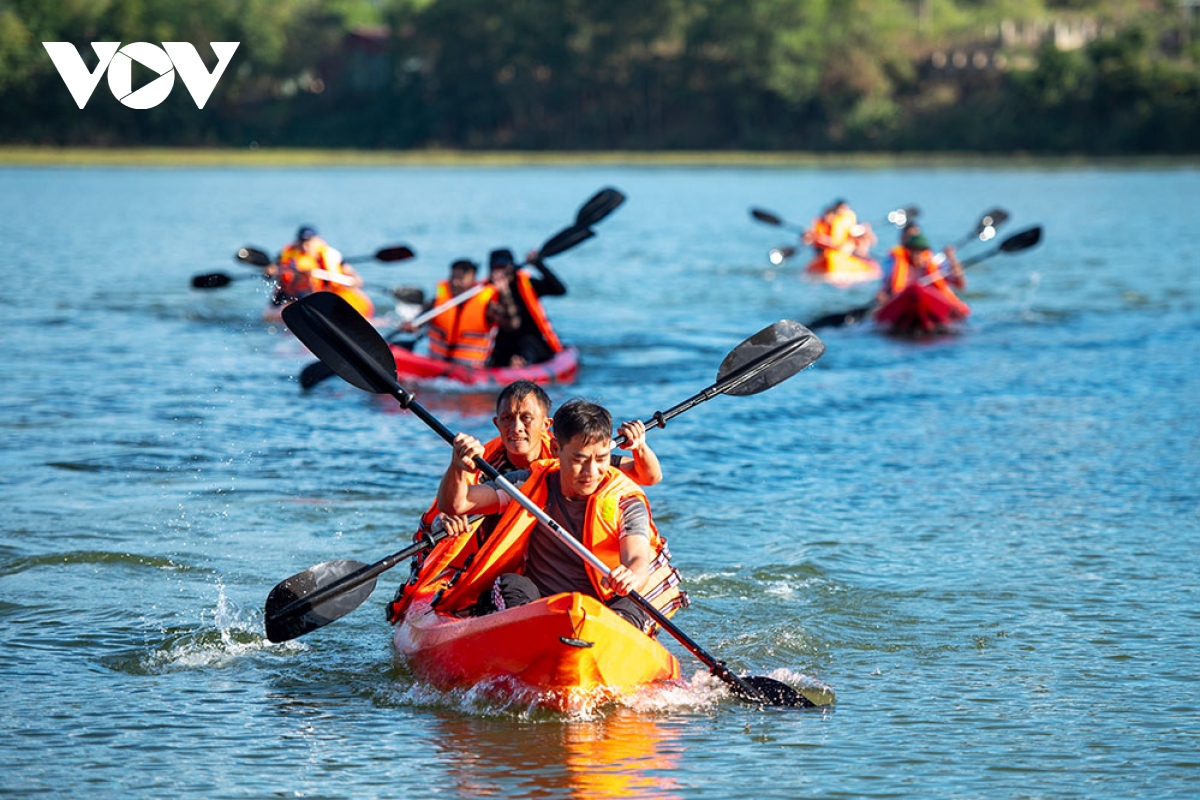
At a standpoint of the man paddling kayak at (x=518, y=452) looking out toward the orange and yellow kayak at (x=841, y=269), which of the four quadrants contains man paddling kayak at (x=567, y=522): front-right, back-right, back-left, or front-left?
back-right

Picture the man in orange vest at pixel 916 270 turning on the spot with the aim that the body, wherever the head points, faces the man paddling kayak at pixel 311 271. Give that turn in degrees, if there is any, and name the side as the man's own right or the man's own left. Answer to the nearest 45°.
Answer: approximately 90° to the man's own right

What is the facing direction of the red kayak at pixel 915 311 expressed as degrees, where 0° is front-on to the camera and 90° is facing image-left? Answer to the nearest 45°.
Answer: approximately 0°

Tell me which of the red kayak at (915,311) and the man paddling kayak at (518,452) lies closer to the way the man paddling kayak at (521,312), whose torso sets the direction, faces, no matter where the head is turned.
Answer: the man paddling kayak

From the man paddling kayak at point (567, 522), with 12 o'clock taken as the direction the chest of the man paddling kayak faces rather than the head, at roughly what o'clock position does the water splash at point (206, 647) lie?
The water splash is roughly at 4 o'clock from the man paddling kayak.

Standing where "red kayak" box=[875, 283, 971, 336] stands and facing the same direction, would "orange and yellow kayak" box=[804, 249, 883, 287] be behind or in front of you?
behind
